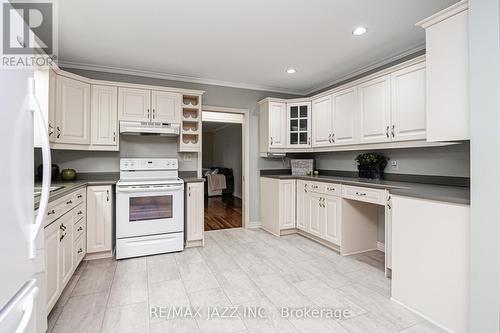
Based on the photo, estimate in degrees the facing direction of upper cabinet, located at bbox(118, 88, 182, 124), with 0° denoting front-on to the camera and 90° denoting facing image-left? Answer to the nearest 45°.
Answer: approximately 315°

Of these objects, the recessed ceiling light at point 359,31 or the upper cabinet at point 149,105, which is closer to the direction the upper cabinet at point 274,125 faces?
the recessed ceiling light

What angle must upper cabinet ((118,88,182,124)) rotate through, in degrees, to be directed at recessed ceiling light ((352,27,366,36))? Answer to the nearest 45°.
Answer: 0° — it already faces it
